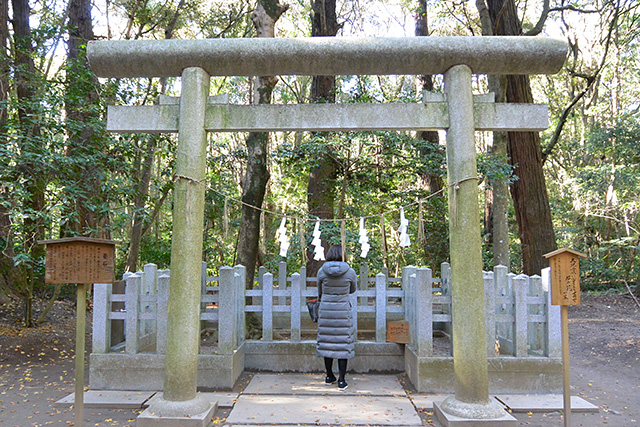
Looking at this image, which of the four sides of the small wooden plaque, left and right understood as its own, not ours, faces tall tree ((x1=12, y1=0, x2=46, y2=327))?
right

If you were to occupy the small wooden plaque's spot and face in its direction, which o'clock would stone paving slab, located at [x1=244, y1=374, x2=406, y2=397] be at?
The stone paving slab is roughly at 2 o'clock from the small wooden plaque.

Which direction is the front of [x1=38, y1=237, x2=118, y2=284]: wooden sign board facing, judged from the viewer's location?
facing the viewer

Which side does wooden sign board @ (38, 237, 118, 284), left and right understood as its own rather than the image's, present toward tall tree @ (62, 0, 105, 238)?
back

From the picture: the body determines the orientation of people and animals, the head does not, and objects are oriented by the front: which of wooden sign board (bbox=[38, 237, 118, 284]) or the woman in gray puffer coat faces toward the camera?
the wooden sign board

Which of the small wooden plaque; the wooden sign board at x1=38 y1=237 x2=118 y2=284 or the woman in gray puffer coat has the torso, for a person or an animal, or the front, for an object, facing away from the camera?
the woman in gray puffer coat

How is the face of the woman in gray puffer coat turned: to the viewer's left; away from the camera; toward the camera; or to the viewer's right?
away from the camera

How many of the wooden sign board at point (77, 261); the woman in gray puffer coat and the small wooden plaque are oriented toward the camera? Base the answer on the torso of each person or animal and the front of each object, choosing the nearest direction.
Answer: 2

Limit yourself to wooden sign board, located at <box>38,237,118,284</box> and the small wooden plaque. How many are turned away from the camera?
0

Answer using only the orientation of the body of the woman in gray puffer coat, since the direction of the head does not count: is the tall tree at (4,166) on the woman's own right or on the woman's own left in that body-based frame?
on the woman's own left

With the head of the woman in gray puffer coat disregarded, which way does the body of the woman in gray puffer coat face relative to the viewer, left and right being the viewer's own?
facing away from the viewer

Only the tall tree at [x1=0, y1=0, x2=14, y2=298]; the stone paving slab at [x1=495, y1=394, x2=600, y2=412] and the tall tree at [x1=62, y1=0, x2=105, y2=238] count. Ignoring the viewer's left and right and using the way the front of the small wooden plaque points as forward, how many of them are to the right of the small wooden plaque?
2

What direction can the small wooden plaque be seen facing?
toward the camera

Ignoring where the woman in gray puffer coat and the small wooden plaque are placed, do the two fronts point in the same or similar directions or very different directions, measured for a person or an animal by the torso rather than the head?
very different directions
